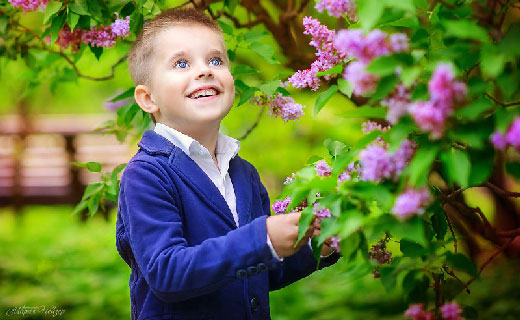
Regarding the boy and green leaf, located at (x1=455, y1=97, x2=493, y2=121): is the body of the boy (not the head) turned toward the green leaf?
yes

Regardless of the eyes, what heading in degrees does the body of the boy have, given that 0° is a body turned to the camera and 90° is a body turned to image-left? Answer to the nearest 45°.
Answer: approximately 315°

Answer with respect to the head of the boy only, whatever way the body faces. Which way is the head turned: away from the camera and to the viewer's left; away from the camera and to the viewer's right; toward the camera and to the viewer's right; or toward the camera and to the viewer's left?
toward the camera and to the viewer's right

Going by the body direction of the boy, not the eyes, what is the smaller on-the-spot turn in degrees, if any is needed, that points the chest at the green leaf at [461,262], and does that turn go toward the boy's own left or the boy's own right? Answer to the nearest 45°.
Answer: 0° — they already face it

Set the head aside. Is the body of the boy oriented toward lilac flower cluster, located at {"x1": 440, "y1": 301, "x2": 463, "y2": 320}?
yes

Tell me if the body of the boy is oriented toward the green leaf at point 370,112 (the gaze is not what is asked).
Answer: yes

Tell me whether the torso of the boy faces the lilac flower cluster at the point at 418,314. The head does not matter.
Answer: yes

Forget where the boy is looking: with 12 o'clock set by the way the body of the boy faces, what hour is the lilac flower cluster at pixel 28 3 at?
The lilac flower cluster is roughly at 6 o'clock from the boy.
